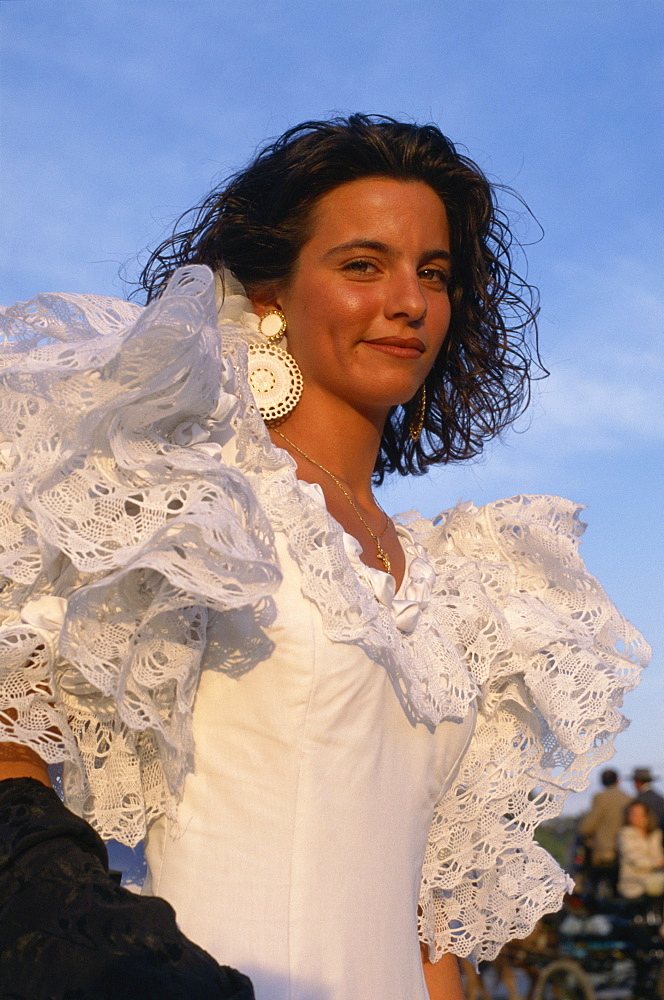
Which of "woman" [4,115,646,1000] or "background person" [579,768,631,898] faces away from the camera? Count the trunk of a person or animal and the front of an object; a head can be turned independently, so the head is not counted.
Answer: the background person

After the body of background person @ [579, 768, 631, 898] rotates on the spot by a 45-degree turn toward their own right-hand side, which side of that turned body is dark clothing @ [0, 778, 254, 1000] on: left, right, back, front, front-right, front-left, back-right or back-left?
back-right

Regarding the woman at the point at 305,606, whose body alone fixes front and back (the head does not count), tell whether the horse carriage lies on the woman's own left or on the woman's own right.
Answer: on the woman's own left

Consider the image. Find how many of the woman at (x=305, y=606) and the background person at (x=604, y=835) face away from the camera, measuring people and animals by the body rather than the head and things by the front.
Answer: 1

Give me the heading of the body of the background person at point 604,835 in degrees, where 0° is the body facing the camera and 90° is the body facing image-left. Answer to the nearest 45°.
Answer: approximately 180°

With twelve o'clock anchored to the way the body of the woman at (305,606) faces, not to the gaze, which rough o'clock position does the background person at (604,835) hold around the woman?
The background person is roughly at 8 o'clock from the woman.
